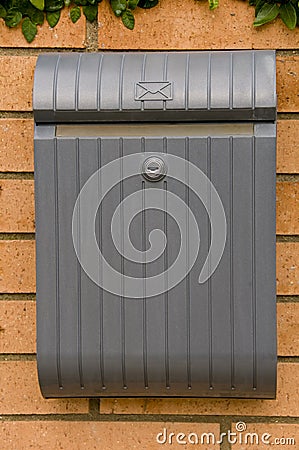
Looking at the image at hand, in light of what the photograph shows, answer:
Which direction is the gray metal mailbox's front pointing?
toward the camera
